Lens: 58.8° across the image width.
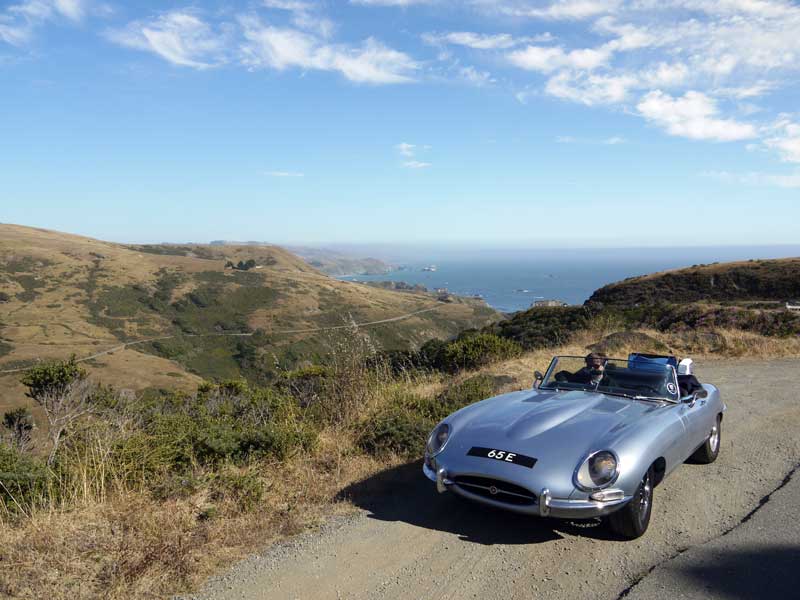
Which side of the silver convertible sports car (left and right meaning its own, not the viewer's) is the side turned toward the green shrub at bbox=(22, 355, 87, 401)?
right

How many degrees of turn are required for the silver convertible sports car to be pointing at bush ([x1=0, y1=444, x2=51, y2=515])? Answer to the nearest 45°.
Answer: approximately 45° to its right

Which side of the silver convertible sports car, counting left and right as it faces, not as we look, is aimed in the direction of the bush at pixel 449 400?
right

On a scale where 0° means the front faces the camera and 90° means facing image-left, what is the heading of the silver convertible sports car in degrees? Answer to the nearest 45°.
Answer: approximately 45°

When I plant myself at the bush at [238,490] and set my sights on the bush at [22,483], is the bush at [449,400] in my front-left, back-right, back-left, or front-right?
back-right

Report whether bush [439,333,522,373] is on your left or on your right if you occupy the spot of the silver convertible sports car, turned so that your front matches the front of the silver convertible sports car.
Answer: on your right

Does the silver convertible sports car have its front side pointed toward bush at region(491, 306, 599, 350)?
no

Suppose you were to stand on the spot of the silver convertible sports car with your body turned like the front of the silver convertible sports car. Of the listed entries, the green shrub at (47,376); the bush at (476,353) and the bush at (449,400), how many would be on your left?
0

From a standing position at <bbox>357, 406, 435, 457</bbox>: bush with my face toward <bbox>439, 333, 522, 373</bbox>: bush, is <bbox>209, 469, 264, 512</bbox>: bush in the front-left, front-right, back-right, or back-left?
back-left

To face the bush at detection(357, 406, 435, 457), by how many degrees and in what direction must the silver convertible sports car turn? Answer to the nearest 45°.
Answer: approximately 90° to its right

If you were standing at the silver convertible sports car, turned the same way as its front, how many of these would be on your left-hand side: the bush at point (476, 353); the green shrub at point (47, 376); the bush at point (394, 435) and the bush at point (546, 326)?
0

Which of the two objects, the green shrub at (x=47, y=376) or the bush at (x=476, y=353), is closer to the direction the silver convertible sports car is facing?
the green shrub
